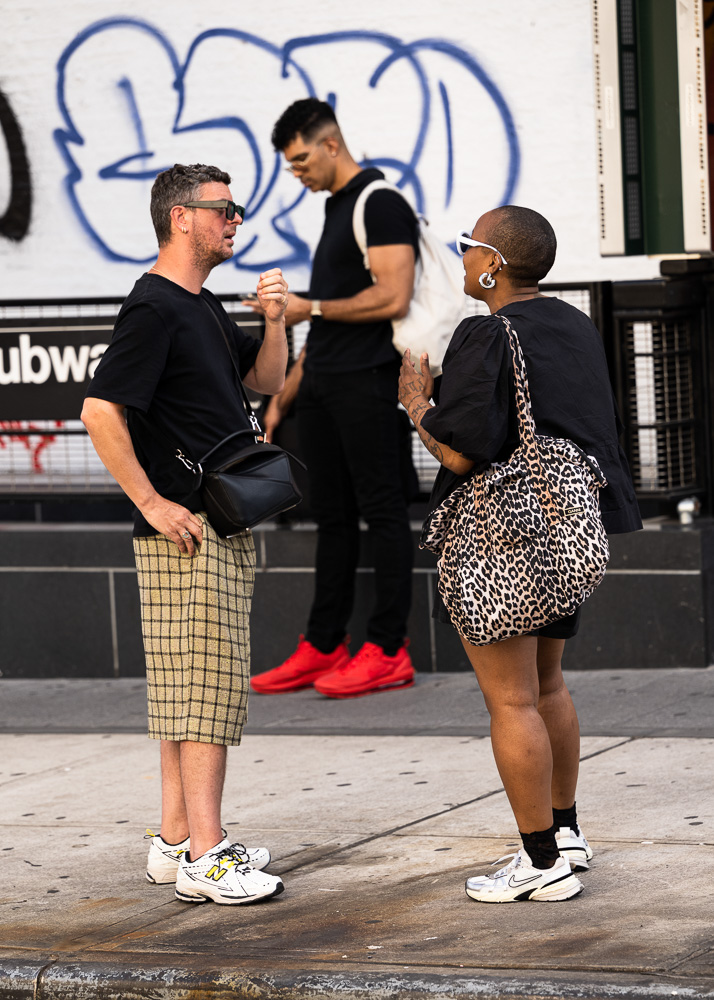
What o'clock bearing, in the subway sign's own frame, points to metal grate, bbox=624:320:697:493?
The metal grate is roughly at 10 o'clock from the subway sign.

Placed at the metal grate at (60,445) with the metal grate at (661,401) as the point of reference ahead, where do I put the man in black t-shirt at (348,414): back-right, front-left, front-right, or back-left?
front-right

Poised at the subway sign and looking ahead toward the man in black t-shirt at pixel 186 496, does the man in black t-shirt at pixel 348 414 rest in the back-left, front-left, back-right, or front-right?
front-left

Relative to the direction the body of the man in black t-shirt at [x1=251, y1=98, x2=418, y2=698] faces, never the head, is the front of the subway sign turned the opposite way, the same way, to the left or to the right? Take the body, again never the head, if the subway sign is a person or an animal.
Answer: to the left

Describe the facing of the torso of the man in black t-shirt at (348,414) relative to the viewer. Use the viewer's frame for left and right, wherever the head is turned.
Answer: facing to the left of the viewer

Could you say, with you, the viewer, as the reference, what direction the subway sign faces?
facing the viewer

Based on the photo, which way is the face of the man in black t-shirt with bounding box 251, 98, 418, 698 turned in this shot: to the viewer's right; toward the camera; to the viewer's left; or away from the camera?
to the viewer's left

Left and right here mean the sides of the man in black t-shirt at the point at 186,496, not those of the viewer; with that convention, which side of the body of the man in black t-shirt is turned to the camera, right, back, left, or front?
right

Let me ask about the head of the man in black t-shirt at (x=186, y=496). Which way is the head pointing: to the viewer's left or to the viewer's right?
to the viewer's right

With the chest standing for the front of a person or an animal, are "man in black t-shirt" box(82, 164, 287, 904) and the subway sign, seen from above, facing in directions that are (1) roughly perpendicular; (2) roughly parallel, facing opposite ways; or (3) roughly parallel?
roughly perpendicular

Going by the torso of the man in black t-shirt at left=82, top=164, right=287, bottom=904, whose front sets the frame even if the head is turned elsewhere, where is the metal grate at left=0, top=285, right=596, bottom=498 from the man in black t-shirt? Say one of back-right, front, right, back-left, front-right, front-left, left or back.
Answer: left

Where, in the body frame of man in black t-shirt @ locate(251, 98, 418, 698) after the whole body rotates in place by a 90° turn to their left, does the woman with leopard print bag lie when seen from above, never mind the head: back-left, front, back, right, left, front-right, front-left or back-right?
front

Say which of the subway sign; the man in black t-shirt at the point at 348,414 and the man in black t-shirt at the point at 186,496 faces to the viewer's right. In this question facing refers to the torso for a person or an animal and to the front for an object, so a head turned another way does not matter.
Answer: the man in black t-shirt at the point at 186,496

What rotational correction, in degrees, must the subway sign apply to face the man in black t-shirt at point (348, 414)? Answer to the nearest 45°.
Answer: approximately 45° to its left

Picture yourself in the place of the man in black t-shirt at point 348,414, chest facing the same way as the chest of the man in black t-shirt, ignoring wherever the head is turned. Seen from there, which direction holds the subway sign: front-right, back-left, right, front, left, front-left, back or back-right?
front-right

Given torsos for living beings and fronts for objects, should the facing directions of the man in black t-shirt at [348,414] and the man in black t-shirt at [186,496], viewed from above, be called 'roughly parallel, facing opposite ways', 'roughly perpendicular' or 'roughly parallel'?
roughly parallel, facing opposite ways
